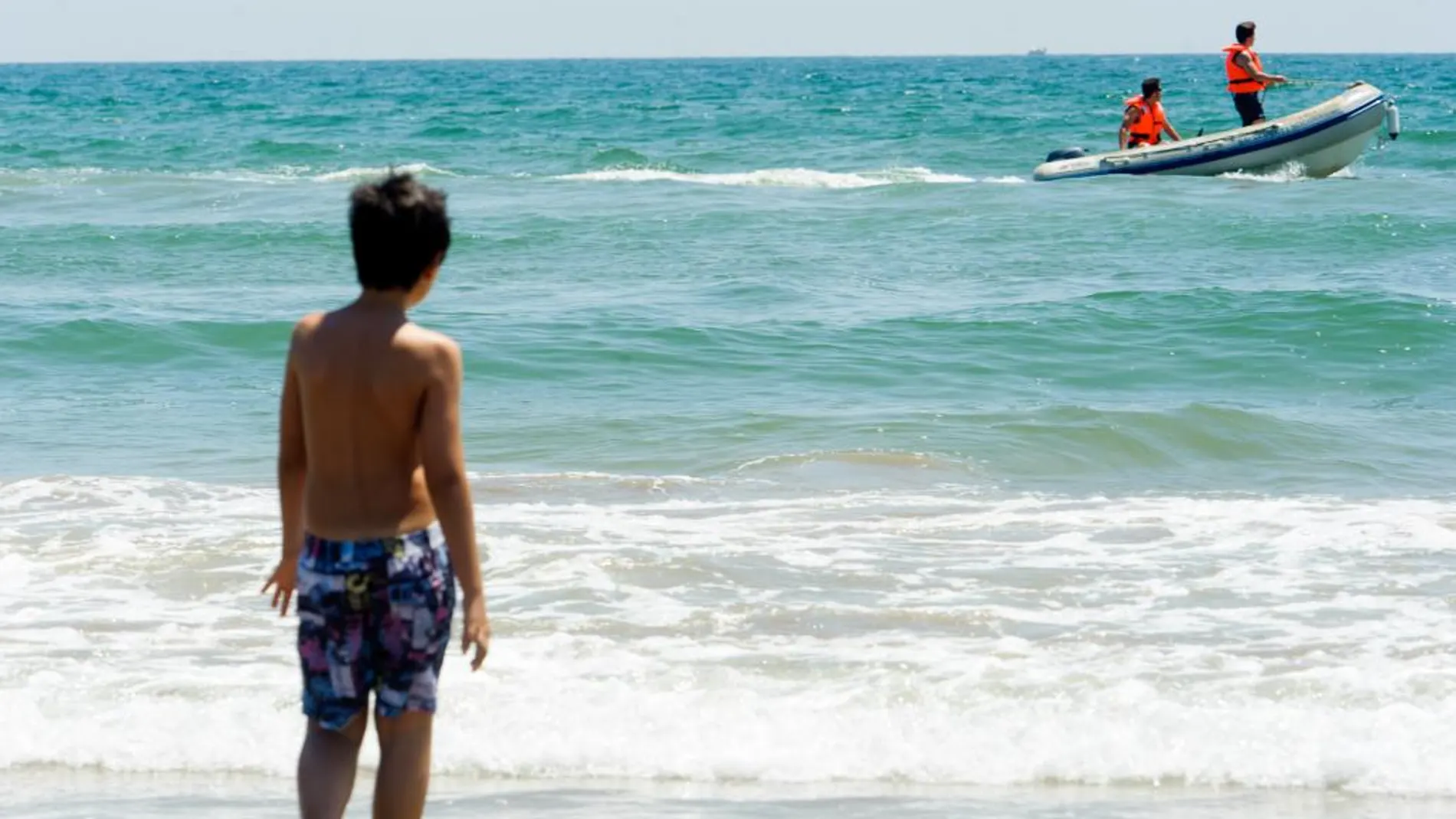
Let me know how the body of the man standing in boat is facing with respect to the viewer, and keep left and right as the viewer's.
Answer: facing to the right of the viewer

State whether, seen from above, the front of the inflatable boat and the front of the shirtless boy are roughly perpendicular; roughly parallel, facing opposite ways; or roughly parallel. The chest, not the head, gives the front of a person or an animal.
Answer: roughly perpendicular

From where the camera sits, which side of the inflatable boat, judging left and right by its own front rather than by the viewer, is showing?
right

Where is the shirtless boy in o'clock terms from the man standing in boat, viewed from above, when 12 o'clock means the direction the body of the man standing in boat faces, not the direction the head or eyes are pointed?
The shirtless boy is roughly at 3 o'clock from the man standing in boat.

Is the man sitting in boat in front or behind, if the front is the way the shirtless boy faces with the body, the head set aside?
in front

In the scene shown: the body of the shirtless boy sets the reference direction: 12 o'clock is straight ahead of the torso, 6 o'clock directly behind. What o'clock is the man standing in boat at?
The man standing in boat is roughly at 1 o'clock from the shirtless boy.

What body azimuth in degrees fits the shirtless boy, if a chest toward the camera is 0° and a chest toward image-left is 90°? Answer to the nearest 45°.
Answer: approximately 180°

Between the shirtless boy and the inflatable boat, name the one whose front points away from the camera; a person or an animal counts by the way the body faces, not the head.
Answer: the shirtless boy

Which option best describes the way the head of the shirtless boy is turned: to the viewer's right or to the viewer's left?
to the viewer's right

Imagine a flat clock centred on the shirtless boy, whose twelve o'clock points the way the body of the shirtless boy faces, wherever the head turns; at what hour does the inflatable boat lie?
The inflatable boat is roughly at 1 o'clock from the shirtless boy.
